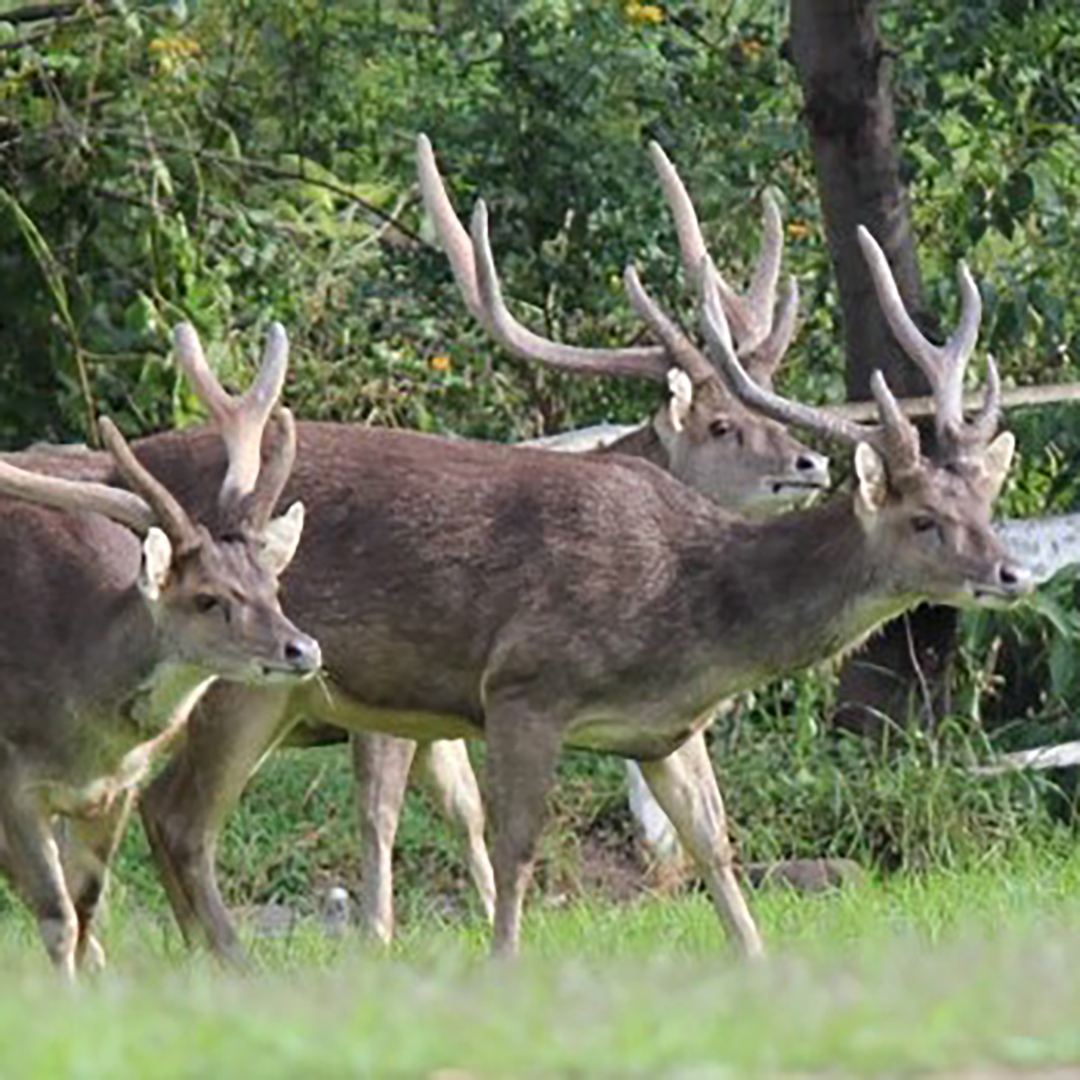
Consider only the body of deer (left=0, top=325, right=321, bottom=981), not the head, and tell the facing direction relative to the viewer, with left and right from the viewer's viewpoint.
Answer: facing the viewer and to the right of the viewer

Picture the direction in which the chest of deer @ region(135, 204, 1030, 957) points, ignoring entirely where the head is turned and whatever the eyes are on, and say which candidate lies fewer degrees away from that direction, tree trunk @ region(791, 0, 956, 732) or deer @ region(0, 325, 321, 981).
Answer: the tree trunk

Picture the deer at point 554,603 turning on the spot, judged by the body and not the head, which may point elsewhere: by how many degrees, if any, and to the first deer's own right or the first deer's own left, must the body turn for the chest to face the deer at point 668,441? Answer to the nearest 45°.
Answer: approximately 90° to the first deer's own left

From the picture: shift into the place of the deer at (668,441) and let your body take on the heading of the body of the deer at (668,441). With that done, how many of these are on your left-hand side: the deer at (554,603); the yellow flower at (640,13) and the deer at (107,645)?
1

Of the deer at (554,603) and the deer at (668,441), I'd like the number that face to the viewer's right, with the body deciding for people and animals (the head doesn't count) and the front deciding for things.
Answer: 2

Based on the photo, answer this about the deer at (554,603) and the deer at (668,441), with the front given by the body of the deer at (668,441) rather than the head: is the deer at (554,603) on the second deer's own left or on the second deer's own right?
on the second deer's own right

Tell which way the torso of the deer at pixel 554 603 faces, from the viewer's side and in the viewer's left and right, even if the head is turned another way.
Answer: facing to the right of the viewer

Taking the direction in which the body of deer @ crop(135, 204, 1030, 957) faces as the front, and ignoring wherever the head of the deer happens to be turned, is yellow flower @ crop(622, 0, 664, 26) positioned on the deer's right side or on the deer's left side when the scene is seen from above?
on the deer's left side

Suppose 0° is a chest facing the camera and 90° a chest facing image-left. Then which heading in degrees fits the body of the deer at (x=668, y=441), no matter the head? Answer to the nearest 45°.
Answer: approximately 270°
